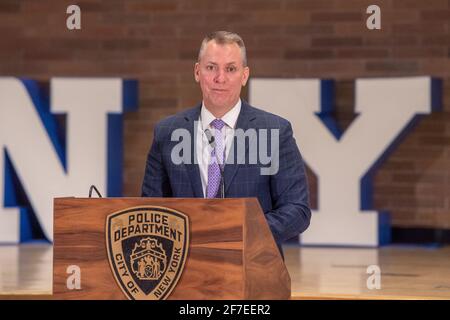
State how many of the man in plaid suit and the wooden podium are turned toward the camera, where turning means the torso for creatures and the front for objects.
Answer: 2

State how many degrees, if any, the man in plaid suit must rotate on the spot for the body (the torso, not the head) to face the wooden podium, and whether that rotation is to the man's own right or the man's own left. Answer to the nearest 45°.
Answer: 0° — they already face it

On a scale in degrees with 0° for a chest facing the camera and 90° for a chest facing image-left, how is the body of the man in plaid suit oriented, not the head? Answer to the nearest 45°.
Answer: approximately 0°

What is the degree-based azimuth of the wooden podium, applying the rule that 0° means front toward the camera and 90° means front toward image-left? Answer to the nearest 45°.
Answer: approximately 0°

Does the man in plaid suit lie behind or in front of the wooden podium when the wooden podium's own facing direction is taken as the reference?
behind
